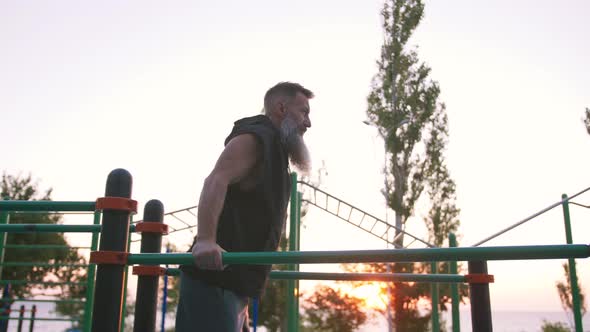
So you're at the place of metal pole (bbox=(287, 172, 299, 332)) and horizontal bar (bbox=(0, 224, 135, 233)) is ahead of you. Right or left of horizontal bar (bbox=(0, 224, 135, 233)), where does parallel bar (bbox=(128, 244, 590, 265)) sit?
left

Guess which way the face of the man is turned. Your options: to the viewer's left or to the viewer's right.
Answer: to the viewer's right

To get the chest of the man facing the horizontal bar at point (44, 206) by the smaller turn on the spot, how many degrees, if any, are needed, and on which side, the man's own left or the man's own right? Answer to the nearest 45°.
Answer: approximately 135° to the man's own left

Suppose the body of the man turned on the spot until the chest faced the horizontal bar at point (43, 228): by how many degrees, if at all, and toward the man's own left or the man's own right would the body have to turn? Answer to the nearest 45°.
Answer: approximately 135° to the man's own left

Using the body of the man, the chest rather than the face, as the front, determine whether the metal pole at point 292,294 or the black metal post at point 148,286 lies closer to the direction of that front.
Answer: the metal pole

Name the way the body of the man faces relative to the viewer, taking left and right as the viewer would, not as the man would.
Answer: facing to the right of the viewer

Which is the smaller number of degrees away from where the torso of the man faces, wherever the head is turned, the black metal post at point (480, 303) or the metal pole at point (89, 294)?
the black metal post

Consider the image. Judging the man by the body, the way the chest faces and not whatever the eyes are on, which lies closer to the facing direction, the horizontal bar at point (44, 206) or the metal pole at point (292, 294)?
the metal pole
